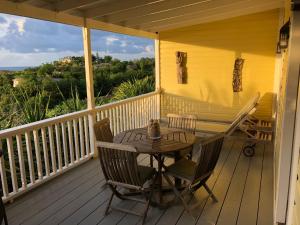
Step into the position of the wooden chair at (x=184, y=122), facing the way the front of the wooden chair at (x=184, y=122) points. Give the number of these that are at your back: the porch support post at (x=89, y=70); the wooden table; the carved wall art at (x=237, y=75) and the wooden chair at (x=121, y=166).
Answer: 1

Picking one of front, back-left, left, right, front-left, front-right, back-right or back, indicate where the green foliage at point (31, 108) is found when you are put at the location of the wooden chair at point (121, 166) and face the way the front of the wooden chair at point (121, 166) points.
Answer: left

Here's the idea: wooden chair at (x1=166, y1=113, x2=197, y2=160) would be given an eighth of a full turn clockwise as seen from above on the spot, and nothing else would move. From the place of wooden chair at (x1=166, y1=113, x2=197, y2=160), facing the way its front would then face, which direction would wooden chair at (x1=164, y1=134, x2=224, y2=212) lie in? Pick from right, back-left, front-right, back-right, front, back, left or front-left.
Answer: left

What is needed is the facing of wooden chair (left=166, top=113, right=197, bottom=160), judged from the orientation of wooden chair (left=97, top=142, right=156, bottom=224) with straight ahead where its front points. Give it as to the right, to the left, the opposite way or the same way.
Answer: the opposite way

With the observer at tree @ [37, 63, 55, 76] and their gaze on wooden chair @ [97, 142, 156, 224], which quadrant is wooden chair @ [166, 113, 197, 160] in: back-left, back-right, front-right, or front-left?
front-left

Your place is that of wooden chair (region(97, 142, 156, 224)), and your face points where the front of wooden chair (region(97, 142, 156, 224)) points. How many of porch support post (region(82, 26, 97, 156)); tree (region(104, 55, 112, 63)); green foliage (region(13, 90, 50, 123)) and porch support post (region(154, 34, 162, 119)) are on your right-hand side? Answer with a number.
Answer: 0

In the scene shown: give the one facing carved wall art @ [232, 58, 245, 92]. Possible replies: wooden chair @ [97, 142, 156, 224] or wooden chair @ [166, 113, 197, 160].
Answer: wooden chair @ [97, 142, 156, 224]

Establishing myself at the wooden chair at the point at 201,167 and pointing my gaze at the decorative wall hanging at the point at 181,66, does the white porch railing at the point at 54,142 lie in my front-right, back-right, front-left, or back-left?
front-left

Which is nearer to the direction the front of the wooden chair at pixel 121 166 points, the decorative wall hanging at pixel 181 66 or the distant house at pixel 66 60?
the decorative wall hanging

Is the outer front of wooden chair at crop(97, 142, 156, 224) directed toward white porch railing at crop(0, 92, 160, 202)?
no

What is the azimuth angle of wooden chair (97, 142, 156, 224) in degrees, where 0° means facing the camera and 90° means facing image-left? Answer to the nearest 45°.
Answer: approximately 225°

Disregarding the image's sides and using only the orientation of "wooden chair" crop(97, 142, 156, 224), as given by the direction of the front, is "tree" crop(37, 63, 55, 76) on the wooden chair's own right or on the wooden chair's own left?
on the wooden chair's own left

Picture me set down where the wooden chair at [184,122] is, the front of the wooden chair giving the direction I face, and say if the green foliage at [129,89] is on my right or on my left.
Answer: on my right

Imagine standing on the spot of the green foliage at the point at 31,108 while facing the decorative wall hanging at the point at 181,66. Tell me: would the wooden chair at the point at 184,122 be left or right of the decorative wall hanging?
right

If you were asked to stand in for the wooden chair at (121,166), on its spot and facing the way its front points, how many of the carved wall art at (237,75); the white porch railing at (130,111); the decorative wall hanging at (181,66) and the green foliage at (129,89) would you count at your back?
0

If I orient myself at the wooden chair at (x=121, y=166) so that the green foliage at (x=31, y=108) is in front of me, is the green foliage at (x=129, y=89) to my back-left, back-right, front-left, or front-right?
front-right

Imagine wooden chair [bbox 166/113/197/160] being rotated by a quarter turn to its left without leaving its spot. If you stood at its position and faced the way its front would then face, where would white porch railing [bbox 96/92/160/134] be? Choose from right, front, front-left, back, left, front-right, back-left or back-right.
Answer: back

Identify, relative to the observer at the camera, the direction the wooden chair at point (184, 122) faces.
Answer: facing the viewer and to the left of the viewer

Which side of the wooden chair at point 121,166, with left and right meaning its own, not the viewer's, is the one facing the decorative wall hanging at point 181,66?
front

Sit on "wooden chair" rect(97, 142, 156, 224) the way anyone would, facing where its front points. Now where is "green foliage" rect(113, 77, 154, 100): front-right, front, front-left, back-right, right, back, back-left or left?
front-left

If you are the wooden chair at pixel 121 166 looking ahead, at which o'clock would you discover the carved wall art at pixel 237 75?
The carved wall art is roughly at 12 o'clock from the wooden chair.
